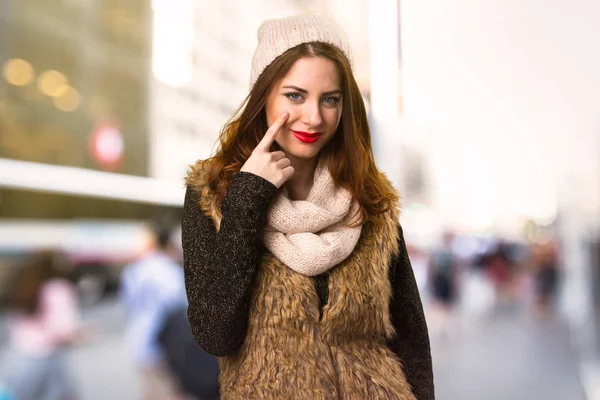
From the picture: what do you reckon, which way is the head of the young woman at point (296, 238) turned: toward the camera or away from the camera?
toward the camera

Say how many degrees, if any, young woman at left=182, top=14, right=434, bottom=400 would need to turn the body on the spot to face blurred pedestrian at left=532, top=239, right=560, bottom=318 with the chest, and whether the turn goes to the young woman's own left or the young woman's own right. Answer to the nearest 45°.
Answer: approximately 135° to the young woman's own left

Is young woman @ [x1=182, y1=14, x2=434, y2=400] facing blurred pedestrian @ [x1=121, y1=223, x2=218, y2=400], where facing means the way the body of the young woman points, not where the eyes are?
no

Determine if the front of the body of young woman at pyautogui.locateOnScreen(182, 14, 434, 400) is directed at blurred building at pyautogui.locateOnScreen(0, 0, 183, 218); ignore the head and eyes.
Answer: no

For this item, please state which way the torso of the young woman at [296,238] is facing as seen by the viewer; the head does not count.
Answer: toward the camera

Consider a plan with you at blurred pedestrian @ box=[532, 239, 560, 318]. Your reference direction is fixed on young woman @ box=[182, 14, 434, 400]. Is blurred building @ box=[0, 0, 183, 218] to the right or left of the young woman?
right

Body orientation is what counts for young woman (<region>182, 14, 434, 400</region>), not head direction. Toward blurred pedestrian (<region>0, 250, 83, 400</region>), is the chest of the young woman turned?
no
